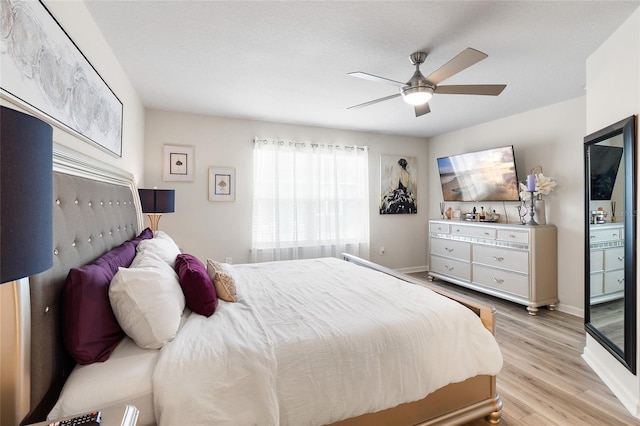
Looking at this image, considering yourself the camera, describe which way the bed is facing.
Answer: facing to the right of the viewer

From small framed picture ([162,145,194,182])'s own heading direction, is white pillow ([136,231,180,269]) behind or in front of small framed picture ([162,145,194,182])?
in front

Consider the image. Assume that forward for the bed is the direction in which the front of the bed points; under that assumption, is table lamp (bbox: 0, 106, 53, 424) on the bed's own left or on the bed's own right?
on the bed's own right

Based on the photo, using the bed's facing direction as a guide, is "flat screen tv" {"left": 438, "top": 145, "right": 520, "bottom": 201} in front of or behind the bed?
in front

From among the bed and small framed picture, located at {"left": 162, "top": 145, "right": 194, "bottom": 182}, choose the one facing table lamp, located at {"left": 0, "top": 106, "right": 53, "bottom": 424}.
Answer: the small framed picture

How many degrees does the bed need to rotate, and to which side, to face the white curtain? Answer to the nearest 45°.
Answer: approximately 90° to its left

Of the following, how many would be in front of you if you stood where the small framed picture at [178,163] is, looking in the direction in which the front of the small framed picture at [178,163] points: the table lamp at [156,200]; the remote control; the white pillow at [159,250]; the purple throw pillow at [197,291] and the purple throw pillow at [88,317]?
5

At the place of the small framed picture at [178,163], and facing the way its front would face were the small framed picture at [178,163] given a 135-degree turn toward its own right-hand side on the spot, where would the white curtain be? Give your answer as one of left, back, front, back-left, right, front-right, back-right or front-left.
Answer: back-right

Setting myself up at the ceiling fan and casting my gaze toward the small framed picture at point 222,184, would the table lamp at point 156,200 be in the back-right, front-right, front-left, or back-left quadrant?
front-left

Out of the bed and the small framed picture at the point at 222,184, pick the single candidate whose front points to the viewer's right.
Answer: the bed

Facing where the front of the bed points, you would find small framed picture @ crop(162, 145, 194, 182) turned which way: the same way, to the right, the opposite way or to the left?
to the right

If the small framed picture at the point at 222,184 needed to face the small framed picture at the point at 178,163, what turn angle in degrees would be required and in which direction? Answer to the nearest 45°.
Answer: approximately 90° to its right

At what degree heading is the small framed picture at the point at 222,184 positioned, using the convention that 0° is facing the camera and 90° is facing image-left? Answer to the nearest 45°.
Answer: approximately 0°

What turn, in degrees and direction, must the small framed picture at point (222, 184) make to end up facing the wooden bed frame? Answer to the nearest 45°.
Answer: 0° — it already faces it

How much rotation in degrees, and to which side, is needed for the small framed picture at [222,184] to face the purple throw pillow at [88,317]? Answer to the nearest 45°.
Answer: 0° — it already faces it

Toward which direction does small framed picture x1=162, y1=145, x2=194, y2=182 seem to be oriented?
toward the camera

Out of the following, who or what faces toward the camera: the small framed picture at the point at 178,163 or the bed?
the small framed picture

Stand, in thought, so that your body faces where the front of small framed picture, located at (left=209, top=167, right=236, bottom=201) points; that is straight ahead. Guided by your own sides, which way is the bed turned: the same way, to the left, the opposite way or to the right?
to the left
